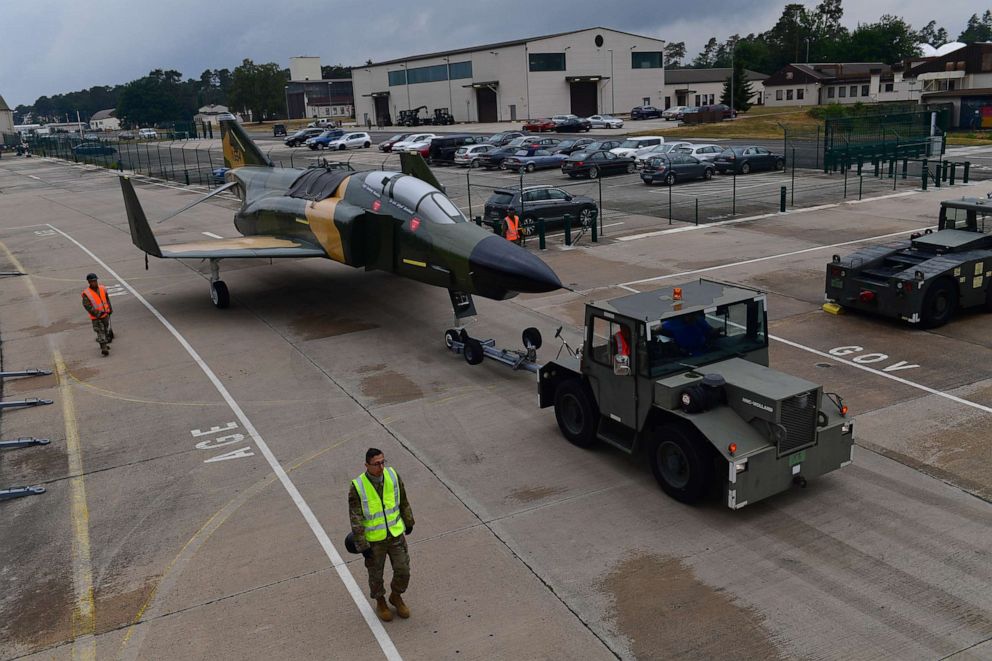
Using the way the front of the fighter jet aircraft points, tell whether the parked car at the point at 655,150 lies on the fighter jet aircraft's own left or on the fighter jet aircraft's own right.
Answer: on the fighter jet aircraft's own left

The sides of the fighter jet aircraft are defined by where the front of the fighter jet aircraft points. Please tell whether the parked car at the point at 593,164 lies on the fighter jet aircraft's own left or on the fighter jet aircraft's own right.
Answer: on the fighter jet aircraft's own left

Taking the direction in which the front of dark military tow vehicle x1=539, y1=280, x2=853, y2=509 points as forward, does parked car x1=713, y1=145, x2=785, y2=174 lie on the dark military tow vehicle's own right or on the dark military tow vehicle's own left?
on the dark military tow vehicle's own left

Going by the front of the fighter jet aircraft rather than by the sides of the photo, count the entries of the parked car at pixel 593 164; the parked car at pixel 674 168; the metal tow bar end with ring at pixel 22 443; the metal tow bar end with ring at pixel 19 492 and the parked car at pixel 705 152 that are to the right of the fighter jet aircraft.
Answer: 2

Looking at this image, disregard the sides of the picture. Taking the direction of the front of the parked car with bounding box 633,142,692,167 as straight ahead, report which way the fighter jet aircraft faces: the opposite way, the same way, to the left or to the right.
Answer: to the left

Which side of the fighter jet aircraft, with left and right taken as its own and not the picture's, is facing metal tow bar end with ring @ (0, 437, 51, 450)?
right

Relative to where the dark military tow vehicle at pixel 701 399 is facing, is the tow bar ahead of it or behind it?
behind

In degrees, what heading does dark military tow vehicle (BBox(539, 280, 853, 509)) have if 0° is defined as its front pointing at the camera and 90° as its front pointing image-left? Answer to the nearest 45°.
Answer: approximately 315°

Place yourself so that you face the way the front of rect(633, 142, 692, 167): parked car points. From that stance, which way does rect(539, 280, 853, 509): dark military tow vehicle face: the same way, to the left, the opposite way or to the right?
to the left

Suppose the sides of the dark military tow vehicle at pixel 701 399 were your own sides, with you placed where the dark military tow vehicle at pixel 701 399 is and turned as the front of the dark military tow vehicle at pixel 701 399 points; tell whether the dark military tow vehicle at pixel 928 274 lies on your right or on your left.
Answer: on your left

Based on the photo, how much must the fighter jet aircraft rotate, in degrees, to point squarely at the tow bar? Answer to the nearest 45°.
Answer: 0° — it already faces it

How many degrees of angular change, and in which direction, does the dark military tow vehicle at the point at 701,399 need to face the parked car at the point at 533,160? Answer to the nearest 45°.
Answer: approximately 135° to its left

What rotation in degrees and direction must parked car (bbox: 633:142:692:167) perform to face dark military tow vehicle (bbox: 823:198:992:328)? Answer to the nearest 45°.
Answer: approximately 45° to its left
